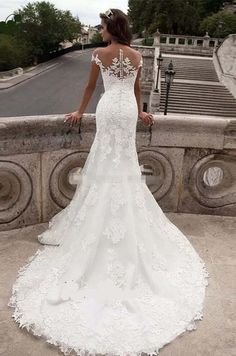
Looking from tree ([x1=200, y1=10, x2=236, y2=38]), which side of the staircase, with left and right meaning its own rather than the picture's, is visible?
back

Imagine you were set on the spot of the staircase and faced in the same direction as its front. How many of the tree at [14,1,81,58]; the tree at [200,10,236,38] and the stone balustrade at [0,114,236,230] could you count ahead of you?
1

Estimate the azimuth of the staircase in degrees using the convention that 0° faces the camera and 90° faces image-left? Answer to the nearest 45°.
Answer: approximately 0°

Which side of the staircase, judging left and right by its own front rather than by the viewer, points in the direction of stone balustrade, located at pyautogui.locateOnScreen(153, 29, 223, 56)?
back

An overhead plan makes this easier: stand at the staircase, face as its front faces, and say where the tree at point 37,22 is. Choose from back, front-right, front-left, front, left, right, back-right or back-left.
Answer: back-right

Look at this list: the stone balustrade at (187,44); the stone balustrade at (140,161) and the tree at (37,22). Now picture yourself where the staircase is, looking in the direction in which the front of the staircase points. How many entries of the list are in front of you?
1

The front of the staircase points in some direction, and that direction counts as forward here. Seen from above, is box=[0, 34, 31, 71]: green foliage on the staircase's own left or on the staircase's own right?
on the staircase's own right

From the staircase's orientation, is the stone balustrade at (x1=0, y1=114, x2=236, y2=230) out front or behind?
out front

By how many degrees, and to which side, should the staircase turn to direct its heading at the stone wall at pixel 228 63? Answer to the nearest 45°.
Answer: approximately 135° to its left

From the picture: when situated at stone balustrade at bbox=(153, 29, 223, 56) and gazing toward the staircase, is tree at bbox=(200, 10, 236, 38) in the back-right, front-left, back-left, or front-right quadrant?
back-left
